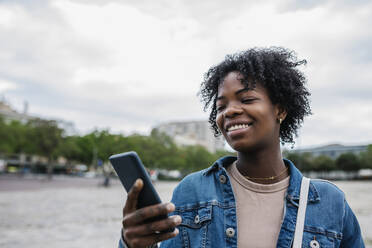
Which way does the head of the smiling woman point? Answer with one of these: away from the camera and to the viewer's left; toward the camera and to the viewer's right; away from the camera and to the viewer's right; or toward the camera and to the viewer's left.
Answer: toward the camera and to the viewer's left

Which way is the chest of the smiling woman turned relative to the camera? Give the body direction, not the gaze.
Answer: toward the camera
